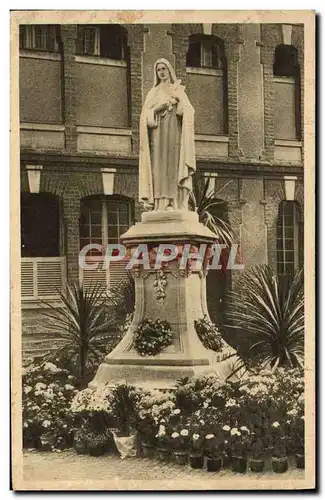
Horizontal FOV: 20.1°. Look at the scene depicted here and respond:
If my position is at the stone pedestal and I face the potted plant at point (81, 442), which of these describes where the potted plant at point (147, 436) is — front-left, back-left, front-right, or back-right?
front-left

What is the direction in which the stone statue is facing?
toward the camera

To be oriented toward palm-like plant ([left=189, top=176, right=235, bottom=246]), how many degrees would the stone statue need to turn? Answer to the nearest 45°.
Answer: approximately 180°

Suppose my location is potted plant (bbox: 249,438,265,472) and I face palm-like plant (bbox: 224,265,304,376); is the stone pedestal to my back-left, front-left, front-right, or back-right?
front-left

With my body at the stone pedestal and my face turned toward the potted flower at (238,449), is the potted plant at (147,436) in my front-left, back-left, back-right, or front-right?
front-right
